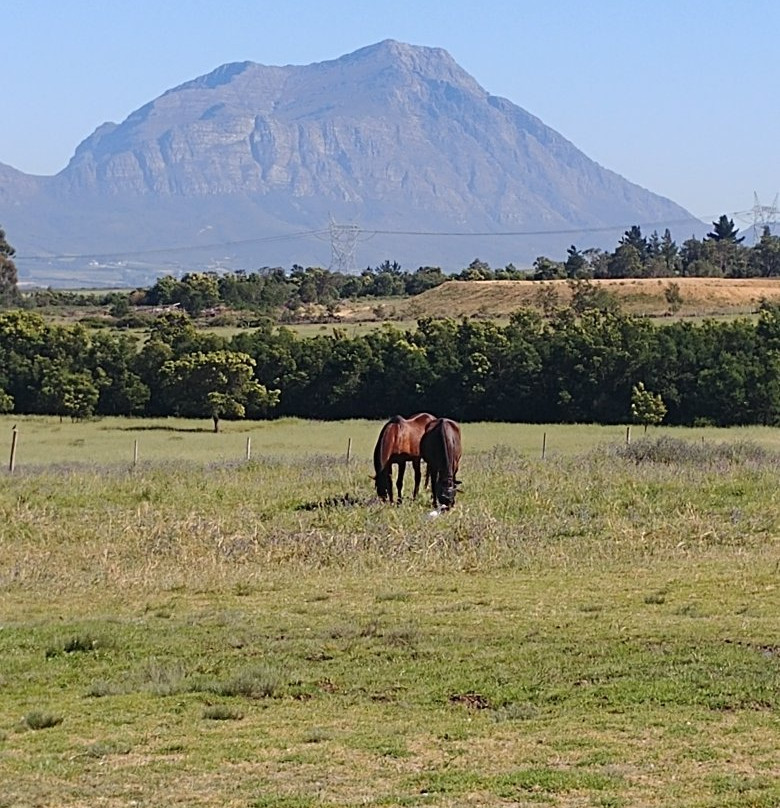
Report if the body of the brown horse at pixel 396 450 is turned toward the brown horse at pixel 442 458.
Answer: no

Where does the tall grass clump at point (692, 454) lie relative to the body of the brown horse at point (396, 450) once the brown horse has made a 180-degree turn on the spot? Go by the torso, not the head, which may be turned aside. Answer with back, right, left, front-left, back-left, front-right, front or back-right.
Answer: front

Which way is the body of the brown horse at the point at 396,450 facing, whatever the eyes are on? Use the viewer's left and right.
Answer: facing the viewer and to the left of the viewer
